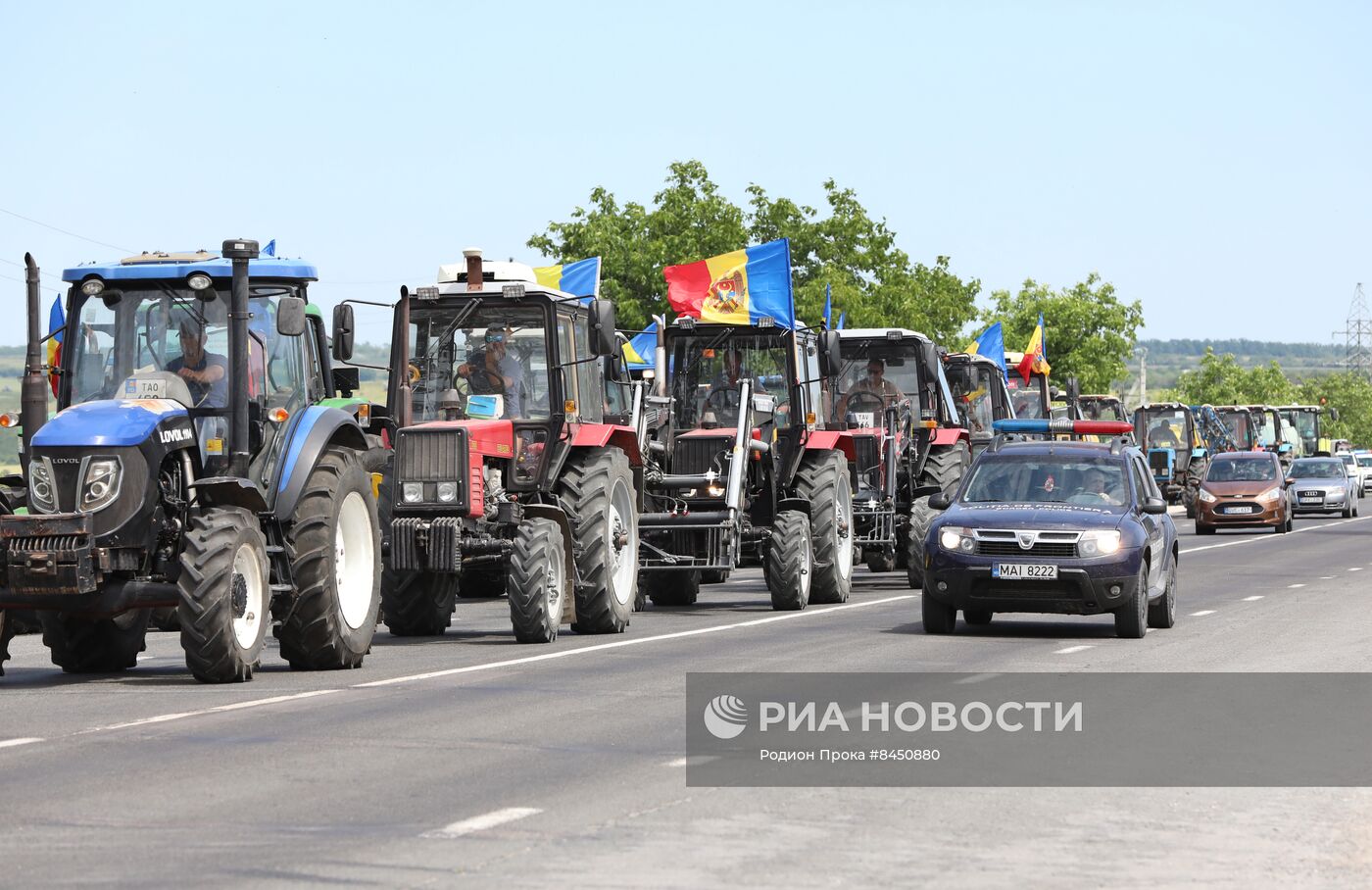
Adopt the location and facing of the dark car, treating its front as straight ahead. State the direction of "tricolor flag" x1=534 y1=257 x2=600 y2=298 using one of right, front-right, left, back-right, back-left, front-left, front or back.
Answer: back-right

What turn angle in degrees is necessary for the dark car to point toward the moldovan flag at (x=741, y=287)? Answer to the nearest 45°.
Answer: approximately 135° to its right

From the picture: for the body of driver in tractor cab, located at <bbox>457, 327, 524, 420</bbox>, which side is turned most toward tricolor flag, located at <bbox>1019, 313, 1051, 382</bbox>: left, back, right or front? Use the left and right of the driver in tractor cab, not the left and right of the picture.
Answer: back

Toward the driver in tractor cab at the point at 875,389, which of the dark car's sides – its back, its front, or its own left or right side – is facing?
back

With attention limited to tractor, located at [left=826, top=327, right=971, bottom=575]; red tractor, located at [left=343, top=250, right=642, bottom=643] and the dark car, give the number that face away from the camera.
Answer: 0

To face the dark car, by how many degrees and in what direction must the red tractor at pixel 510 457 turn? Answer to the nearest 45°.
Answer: approximately 135° to its left

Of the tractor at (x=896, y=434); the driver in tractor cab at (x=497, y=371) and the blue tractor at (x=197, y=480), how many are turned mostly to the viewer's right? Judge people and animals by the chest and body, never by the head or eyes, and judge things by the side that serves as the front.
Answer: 0

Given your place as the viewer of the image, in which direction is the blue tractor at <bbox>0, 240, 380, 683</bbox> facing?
facing the viewer and to the left of the viewer

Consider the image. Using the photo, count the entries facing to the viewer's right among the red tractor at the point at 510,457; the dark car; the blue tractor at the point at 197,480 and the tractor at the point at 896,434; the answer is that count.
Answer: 0

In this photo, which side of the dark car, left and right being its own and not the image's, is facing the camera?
front
